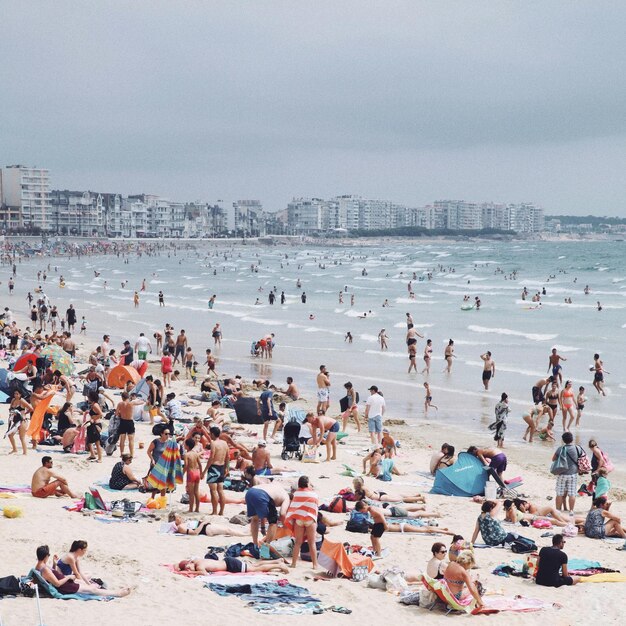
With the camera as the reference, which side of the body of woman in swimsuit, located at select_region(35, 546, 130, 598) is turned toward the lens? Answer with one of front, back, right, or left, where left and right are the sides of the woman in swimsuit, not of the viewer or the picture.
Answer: right

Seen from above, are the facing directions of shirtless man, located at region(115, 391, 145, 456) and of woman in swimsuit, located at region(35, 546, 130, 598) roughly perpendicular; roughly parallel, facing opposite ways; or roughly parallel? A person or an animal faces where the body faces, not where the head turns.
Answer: roughly perpendicular

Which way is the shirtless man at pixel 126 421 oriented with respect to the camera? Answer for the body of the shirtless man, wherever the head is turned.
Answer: away from the camera

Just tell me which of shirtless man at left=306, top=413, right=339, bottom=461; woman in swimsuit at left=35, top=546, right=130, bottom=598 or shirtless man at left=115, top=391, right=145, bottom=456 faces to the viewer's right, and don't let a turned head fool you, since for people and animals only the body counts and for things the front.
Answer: the woman in swimsuit

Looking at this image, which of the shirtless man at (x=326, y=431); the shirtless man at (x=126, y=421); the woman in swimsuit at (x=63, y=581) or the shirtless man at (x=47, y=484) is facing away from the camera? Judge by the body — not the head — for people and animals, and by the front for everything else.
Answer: the shirtless man at (x=126, y=421)

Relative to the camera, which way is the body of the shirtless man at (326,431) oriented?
to the viewer's left
